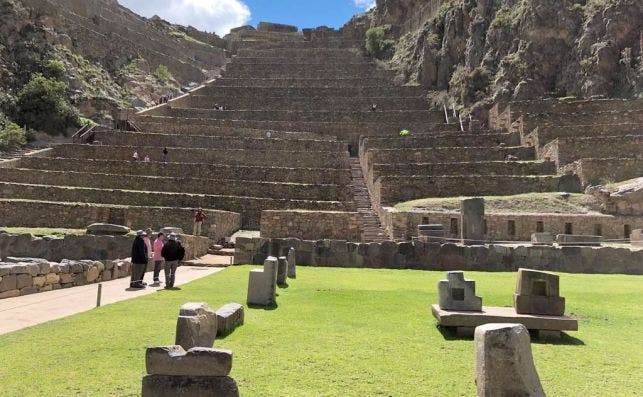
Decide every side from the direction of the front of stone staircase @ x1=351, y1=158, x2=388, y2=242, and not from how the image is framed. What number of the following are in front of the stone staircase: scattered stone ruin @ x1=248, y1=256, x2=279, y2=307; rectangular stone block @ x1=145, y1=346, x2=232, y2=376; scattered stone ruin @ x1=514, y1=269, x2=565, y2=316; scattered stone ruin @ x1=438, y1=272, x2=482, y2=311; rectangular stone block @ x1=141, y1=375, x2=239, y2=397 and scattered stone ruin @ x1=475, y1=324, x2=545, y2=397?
6

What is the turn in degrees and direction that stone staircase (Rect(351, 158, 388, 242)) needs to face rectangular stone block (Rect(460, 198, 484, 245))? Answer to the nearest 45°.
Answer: approximately 45° to its left

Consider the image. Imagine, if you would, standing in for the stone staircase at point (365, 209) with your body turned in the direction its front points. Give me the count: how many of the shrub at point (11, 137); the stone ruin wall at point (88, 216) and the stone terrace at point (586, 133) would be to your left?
1

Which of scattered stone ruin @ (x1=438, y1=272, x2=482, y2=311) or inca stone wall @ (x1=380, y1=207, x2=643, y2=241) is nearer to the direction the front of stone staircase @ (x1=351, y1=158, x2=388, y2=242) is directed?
the scattered stone ruin

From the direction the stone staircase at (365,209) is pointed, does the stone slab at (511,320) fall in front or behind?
in front

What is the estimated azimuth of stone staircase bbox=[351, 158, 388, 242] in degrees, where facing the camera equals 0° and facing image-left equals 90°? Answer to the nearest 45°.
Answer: approximately 0°

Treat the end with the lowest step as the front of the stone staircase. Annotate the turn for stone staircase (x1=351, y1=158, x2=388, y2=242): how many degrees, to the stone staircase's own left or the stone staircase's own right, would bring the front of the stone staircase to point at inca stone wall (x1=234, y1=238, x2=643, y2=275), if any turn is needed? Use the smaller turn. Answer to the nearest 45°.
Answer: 0° — it already faces it

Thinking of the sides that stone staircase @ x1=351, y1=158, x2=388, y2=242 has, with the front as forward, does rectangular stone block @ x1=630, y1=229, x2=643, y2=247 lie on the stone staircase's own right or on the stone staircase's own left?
on the stone staircase's own left
